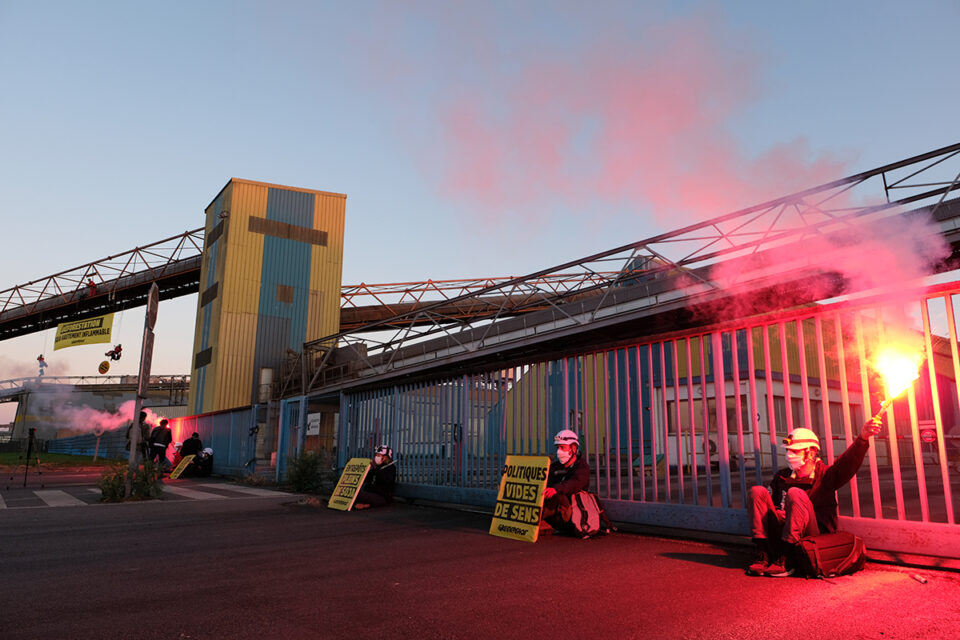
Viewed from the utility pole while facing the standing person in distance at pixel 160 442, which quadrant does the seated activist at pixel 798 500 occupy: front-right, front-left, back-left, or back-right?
back-right

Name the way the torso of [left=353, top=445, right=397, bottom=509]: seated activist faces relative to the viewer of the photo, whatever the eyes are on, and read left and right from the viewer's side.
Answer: facing the viewer and to the left of the viewer

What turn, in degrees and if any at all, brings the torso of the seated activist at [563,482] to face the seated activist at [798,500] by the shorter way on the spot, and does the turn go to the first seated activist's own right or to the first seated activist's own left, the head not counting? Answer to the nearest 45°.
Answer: approximately 90° to the first seated activist's own left

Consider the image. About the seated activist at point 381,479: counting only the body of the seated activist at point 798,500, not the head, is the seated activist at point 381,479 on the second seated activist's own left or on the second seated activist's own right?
on the second seated activist's own right

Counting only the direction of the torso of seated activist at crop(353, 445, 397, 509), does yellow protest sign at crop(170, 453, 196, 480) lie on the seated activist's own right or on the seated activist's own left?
on the seated activist's own right

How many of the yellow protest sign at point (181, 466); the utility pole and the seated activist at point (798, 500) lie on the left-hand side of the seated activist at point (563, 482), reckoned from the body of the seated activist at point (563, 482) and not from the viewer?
1

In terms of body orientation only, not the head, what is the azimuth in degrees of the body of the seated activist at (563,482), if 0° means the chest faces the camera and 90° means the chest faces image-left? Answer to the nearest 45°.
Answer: approximately 45°

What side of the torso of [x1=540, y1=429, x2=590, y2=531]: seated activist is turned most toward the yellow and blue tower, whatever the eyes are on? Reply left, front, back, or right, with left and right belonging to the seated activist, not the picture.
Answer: right

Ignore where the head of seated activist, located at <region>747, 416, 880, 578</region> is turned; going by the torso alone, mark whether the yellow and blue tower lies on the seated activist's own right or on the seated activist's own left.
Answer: on the seated activist's own right
